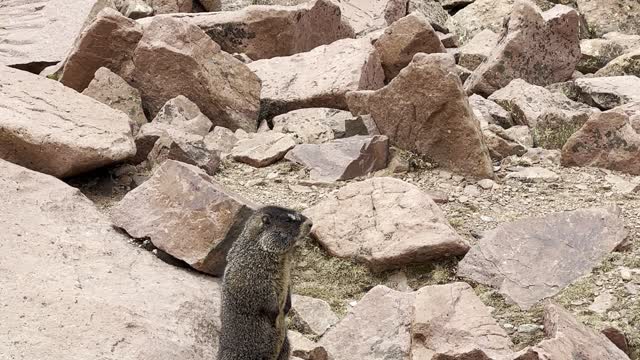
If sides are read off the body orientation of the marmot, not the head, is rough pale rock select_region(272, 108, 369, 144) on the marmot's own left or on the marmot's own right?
on the marmot's own left

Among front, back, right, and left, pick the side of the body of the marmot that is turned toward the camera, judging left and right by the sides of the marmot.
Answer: right

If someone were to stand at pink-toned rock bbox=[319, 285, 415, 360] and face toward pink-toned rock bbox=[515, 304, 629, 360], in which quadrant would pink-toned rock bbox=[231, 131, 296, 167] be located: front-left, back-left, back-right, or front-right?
back-left

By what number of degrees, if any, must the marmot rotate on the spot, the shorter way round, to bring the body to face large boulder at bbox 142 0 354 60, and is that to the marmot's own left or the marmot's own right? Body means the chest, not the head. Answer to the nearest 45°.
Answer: approximately 90° to the marmot's own left

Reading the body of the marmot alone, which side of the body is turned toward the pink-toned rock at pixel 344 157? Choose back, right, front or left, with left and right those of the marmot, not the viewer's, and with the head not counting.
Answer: left
